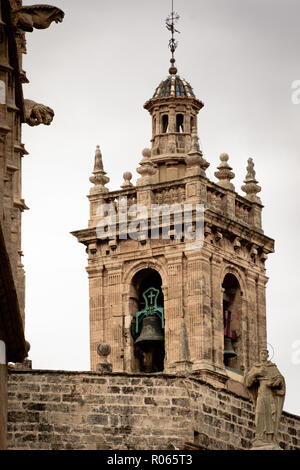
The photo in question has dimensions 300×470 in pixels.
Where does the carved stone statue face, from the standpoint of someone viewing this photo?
facing the viewer
